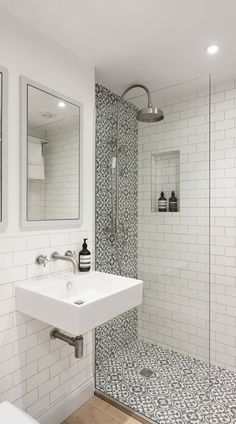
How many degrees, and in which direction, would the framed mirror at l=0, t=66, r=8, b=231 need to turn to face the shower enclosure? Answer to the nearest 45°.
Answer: approximately 45° to its left

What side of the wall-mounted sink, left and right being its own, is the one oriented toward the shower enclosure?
left
